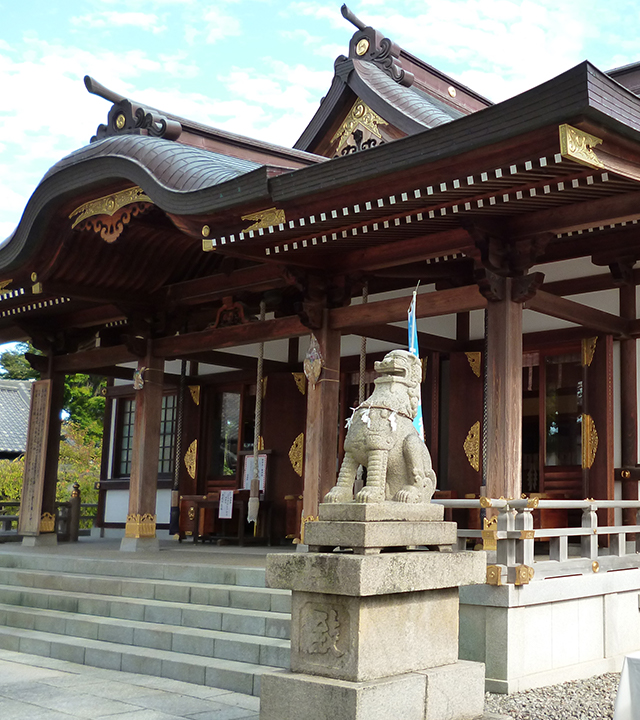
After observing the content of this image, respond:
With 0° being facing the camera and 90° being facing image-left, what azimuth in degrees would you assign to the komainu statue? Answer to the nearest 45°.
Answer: approximately 45°

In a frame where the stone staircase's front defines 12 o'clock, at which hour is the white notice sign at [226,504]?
The white notice sign is roughly at 5 o'clock from the stone staircase.

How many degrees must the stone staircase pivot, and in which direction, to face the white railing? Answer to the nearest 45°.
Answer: approximately 90° to its left

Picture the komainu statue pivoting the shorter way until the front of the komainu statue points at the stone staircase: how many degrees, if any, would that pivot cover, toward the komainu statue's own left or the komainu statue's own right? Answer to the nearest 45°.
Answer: approximately 90° to the komainu statue's own right

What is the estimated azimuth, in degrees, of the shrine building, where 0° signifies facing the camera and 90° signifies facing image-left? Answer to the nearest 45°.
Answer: approximately 45°

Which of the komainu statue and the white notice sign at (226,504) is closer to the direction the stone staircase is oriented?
the komainu statue

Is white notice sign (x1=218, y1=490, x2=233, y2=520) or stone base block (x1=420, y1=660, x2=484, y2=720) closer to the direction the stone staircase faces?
the stone base block

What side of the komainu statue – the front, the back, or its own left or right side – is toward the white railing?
back

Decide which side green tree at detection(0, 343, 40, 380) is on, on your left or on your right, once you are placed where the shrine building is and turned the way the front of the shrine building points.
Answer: on your right
